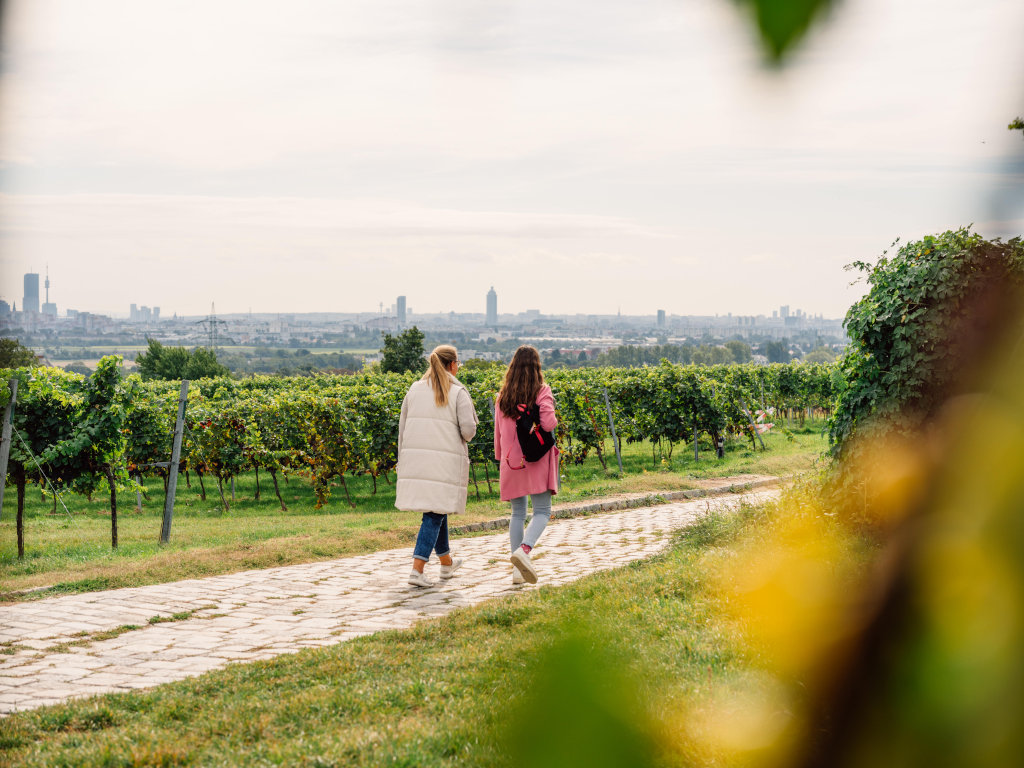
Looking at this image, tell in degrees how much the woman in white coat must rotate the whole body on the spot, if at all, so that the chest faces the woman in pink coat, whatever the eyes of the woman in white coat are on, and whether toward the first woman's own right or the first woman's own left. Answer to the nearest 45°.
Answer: approximately 45° to the first woman's own right

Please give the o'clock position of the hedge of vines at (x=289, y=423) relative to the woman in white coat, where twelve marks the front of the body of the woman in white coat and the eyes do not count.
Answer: The hedge of vines is roughly at 10 o'clock from the woman in white coat.

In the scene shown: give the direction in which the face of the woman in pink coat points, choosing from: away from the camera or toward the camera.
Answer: away from the camera

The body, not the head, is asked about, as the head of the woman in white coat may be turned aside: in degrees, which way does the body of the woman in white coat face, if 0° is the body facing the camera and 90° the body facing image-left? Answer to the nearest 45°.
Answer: approximately 225°

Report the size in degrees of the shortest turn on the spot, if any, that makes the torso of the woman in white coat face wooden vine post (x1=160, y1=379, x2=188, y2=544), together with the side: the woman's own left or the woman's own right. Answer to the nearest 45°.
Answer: approximately 90° to the woman's own left
